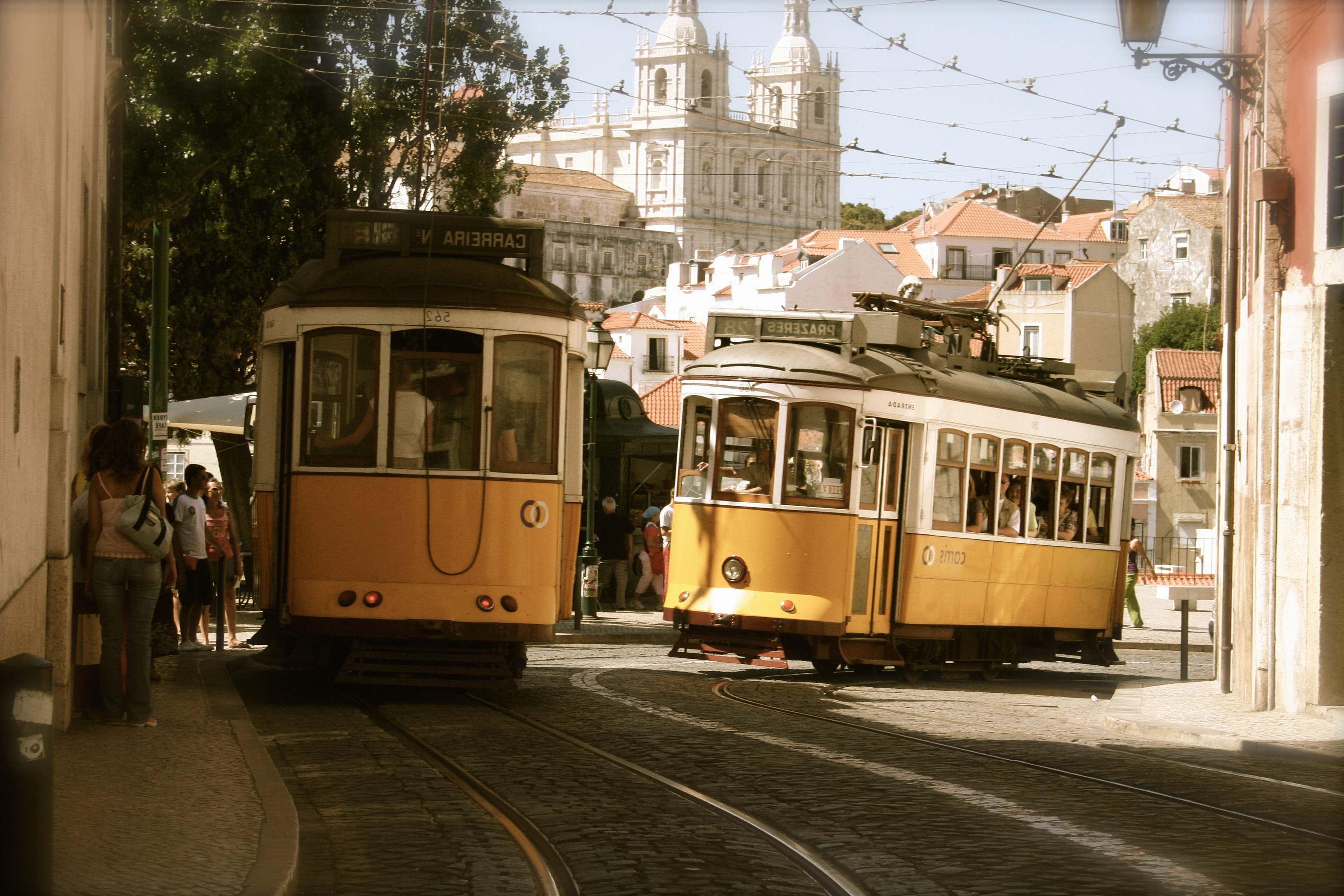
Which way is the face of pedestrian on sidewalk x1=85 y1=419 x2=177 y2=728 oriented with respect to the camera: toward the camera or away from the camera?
away from the camera

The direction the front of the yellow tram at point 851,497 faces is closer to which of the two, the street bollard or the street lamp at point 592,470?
the street bollard

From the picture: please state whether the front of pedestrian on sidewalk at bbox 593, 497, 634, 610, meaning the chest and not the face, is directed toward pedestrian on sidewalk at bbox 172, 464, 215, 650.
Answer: no

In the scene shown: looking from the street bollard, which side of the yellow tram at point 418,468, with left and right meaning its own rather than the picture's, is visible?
back

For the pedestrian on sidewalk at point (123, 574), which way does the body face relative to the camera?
away from the camera

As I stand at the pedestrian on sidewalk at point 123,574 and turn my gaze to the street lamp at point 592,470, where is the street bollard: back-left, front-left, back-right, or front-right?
back-right

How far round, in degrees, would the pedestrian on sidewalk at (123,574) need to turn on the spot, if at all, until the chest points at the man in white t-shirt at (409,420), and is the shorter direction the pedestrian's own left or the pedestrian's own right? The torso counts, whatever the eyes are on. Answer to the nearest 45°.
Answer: approximately 45° to the pedestrian's own right

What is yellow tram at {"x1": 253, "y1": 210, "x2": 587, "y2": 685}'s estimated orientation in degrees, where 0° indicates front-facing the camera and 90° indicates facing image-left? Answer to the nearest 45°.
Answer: approximately 180°

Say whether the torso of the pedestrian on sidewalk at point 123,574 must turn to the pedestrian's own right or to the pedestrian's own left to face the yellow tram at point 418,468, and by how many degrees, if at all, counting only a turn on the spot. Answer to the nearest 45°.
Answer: approximately 45° to the pedestrian's own right

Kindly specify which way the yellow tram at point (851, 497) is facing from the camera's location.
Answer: facing the viewer and to the left of the viewer

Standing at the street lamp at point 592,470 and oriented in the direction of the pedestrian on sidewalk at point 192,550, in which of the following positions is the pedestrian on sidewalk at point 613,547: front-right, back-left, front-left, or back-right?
back-right

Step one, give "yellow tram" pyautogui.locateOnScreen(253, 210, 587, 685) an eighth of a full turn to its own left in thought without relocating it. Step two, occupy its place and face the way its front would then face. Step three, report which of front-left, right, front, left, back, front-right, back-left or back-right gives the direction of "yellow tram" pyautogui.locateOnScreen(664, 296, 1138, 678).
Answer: right

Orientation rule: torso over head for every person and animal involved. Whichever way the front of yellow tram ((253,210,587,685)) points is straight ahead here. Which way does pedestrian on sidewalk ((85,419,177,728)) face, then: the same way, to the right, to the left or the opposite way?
the same way

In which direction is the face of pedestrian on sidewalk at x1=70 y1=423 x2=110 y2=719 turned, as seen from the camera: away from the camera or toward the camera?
away from the camera
